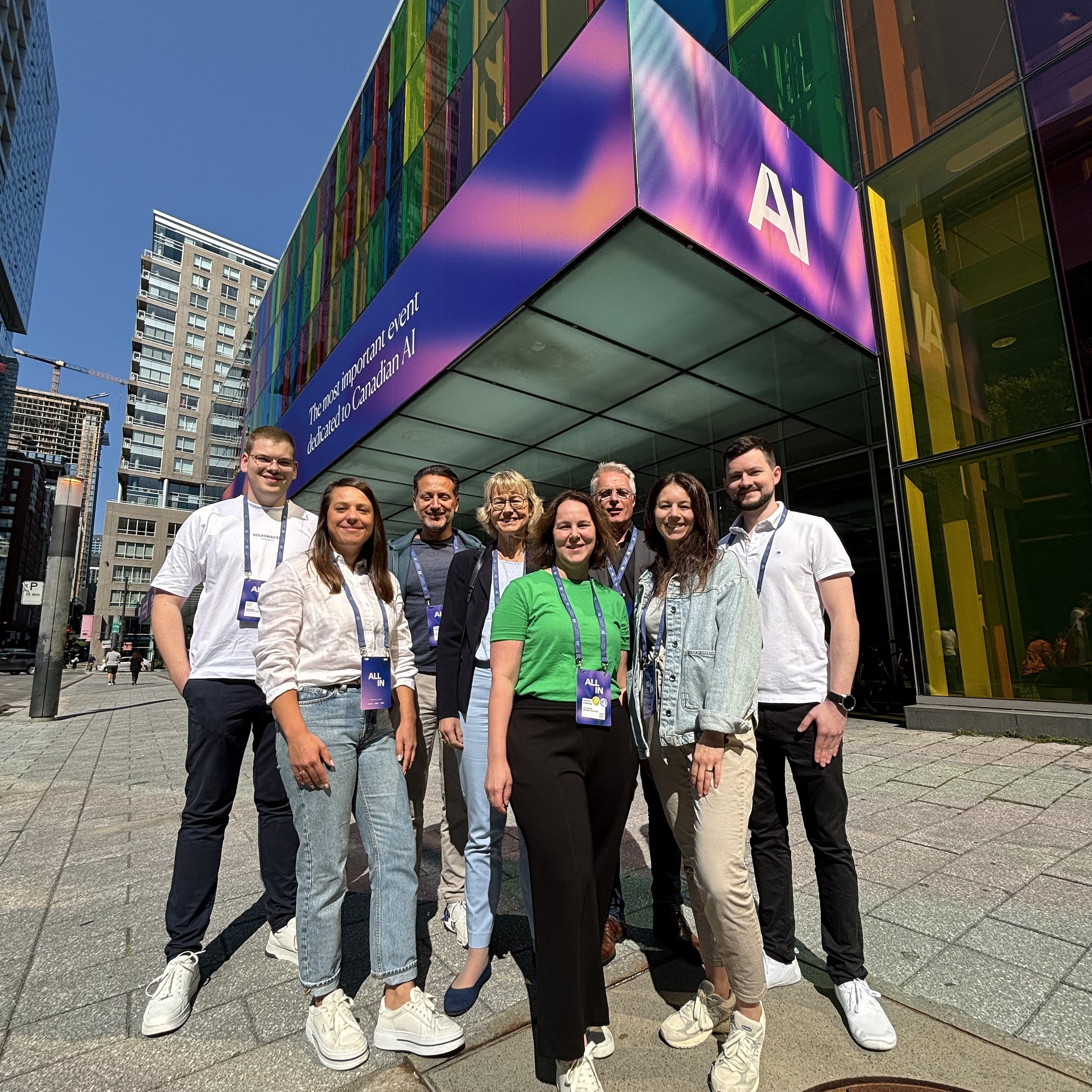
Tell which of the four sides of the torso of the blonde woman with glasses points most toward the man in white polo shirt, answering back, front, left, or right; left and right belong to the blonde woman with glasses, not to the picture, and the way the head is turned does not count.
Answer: left

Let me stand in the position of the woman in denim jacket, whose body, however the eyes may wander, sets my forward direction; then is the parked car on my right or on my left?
on my right

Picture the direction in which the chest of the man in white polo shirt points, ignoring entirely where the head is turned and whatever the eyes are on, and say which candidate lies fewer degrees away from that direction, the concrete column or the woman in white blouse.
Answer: the woman in white blouse

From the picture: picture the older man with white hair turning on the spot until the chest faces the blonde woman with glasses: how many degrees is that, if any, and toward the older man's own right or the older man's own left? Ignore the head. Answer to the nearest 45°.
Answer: approximately 90° to the older man's own right

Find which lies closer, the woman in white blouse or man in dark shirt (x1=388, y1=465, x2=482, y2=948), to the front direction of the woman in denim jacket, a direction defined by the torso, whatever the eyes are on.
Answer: the woman in white blouse

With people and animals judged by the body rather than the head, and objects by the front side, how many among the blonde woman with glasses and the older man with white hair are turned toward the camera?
2

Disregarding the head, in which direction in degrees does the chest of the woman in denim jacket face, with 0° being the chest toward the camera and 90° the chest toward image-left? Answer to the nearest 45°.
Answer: approximately 45°
